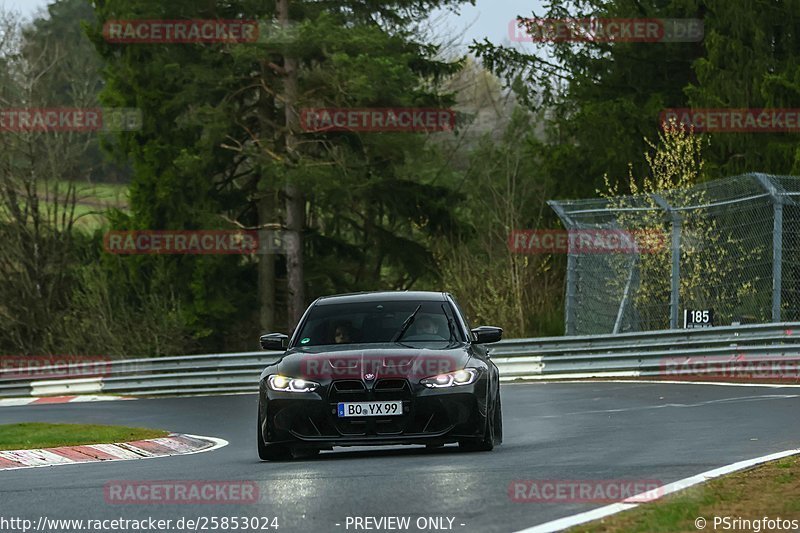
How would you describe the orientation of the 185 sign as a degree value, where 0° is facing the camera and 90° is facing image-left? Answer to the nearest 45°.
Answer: approximately 0°

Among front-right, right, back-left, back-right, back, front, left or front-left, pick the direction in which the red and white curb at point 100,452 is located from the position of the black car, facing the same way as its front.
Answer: back-right

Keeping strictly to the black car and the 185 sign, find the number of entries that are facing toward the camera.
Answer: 2

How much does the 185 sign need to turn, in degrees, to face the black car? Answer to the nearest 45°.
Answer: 0° — it already faces it

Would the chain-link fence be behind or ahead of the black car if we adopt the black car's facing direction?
behind
